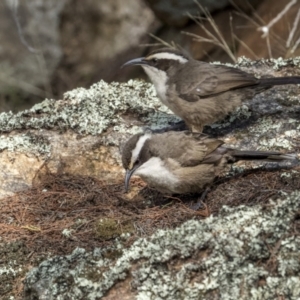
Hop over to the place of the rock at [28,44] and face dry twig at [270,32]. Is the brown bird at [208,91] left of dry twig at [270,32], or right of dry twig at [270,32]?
right

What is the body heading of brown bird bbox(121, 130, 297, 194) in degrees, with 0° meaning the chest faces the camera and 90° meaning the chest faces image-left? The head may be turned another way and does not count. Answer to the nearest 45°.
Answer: approximately 90°

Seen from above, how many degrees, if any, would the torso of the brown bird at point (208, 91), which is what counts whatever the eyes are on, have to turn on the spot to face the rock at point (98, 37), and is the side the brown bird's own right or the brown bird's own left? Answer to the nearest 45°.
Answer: approximately 90° to the brown bird's own right

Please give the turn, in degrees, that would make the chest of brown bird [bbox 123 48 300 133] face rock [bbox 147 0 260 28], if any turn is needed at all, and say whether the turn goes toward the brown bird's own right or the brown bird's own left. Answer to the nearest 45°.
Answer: approximately 90° to the brown bird's own right

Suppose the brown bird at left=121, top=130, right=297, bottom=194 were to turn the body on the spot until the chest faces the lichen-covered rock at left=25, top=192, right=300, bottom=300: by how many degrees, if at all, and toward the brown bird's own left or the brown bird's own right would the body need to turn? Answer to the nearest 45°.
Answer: approximately 90° to the brown bird's own left

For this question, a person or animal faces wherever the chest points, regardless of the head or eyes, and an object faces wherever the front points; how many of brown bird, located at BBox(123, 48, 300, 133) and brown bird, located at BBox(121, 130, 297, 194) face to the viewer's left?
2

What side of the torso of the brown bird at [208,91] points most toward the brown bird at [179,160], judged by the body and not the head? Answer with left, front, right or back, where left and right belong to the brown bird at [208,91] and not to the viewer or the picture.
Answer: left

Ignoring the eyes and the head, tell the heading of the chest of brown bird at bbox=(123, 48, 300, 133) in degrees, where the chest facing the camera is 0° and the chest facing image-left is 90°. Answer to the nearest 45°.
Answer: approximately 90°

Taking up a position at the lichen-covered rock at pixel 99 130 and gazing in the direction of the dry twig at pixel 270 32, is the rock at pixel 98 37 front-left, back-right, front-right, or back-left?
front-left

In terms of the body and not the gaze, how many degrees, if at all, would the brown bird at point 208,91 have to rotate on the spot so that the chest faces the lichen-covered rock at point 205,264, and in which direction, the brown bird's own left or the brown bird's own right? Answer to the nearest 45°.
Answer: approximately 90° to the brown bird's own left

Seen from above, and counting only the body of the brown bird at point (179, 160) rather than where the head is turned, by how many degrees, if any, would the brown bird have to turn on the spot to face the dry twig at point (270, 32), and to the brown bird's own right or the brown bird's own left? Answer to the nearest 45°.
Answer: approximately 90° to the brown bird's own right
